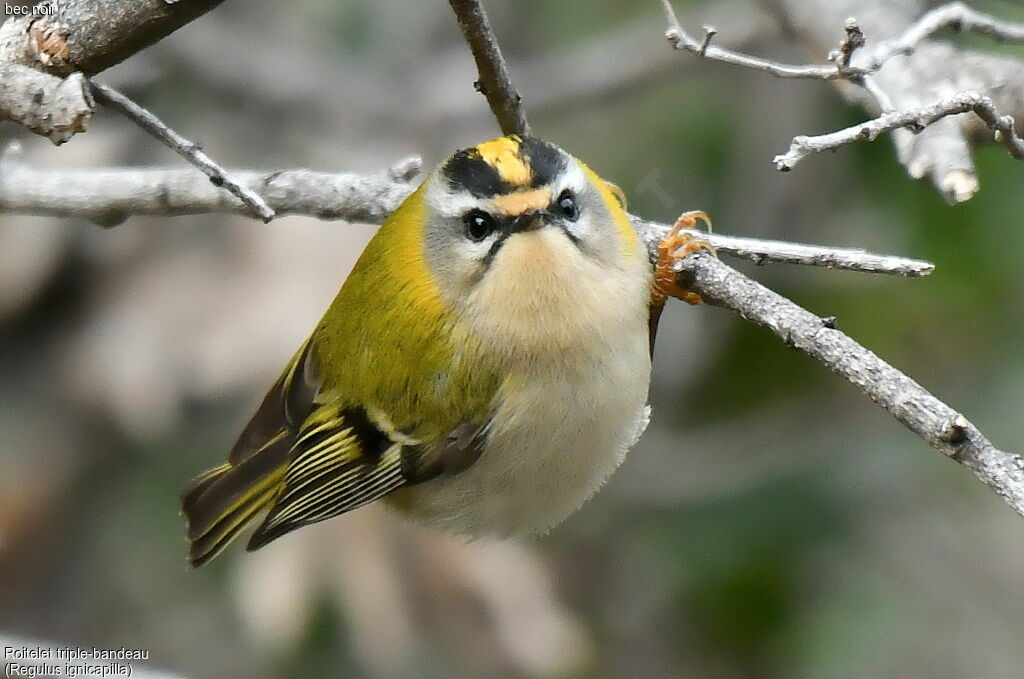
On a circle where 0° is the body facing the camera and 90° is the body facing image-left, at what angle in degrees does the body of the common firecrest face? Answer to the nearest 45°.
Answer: approximately 315°

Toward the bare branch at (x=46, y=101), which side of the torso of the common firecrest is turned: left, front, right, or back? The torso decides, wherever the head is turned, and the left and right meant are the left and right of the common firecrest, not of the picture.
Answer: right

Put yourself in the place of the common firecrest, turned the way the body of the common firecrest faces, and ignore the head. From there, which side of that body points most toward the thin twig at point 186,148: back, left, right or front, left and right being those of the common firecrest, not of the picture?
right
